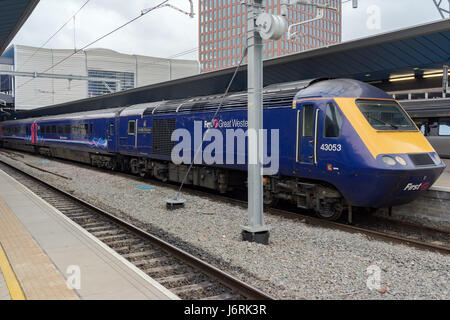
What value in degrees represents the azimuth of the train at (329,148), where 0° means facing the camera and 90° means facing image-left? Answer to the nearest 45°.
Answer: approximately 315°

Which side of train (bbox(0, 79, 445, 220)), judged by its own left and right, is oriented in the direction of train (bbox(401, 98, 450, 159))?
left
